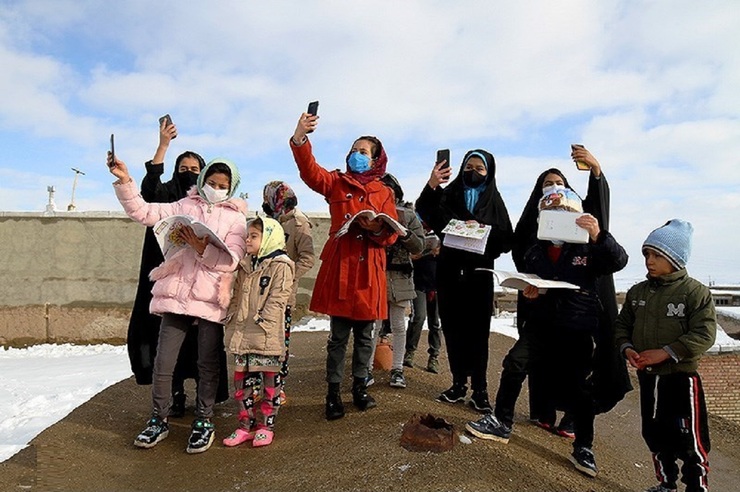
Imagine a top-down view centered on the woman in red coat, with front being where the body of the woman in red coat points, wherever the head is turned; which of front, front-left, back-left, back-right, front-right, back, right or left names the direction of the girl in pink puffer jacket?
front-right

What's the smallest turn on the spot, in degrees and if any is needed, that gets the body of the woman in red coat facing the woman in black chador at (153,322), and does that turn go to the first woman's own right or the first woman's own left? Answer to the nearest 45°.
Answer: approximately 45° to the first woman's own right

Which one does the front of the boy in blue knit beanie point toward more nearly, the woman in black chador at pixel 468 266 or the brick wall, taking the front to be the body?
the woman in black chador

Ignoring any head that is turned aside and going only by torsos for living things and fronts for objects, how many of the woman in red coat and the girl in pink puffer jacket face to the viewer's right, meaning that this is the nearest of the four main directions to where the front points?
0

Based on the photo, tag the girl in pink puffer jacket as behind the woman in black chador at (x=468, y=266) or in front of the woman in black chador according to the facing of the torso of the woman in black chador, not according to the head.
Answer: in front

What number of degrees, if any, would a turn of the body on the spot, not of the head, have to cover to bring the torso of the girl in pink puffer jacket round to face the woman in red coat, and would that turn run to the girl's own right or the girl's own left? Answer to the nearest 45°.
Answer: approximately 135° to the girl's own left

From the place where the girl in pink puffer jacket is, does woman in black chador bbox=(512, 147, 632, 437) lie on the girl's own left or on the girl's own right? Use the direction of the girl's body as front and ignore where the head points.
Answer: on the girl's own left
